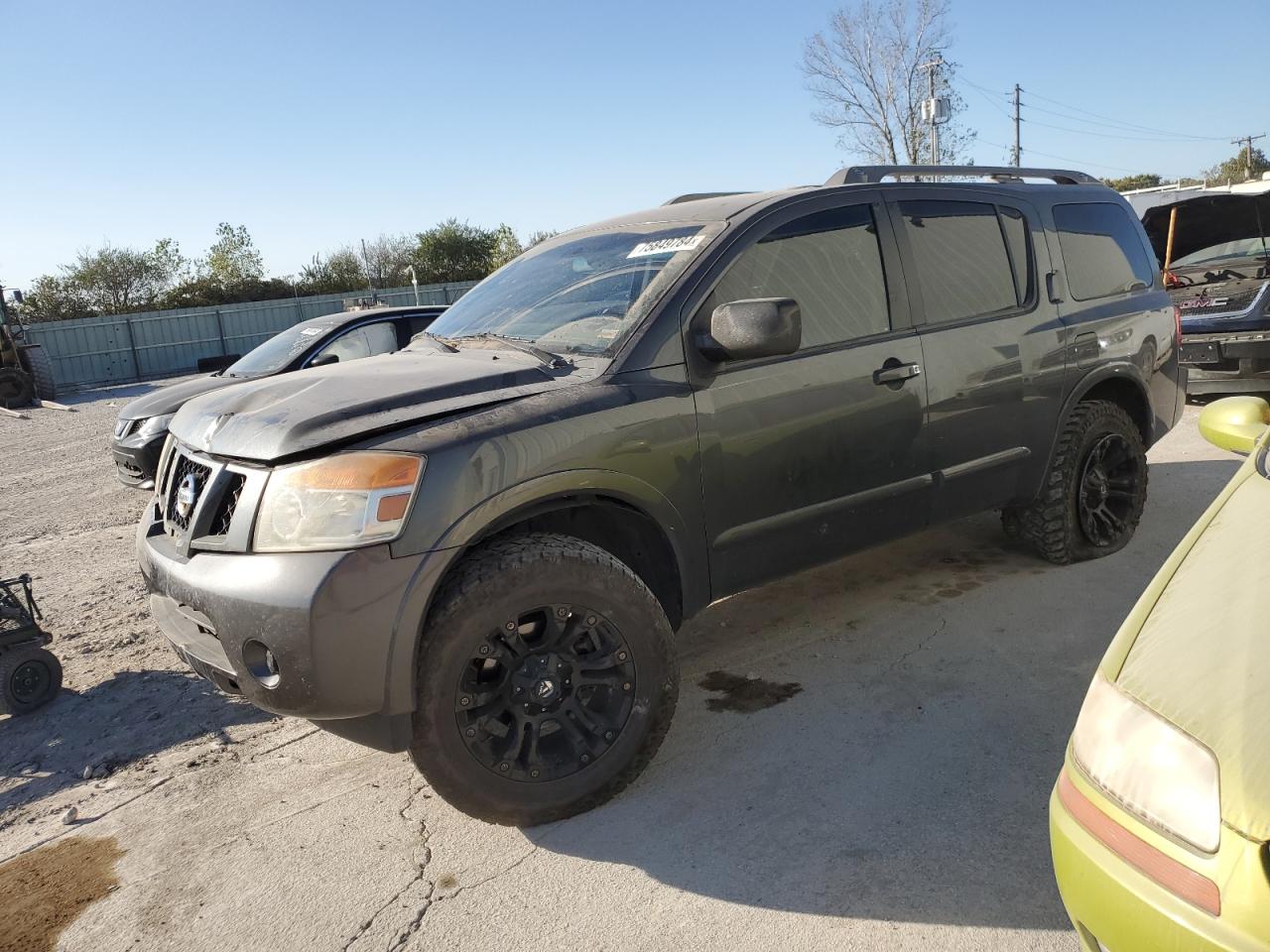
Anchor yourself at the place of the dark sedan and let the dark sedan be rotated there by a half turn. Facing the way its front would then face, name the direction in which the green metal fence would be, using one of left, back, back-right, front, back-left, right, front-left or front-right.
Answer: front-left

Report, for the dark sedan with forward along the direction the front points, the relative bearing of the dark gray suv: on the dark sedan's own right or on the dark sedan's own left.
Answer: on the dark sedan's own left

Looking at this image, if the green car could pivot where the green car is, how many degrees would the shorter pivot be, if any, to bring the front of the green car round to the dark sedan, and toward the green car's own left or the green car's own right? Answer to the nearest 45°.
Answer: approximately 90° to the green car's own right

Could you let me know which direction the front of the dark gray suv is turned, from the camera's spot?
facing the viewer and to the left of the viewer

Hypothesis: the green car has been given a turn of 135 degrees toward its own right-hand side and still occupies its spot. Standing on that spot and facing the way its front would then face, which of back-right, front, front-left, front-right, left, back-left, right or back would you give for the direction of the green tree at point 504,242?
front-left

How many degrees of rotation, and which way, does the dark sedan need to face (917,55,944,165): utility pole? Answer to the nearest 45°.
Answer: approximately 180°

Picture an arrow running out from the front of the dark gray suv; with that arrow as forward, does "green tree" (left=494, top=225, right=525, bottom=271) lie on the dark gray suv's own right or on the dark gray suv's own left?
on the dark gray suv's own right
